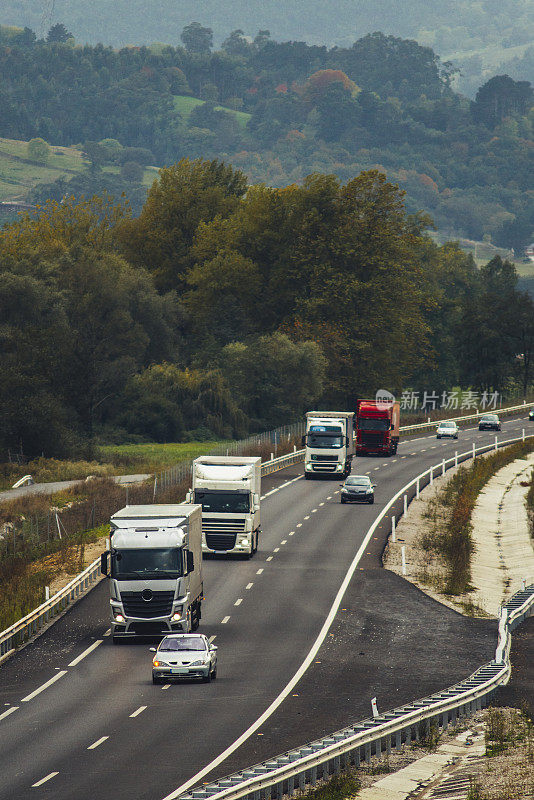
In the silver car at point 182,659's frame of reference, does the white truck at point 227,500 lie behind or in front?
behind

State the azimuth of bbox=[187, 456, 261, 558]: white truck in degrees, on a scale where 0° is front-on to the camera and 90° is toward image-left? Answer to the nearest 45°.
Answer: approximately 0°

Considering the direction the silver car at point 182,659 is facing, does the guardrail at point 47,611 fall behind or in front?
behind

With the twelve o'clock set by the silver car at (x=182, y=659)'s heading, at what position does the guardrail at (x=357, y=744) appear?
The guardrail is roughly at 11 o'clock from the silver car.

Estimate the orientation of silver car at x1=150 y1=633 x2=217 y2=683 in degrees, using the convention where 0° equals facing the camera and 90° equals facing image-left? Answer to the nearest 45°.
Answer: approximately 0°

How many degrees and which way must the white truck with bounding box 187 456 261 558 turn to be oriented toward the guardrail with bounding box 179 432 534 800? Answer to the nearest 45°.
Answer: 0° — it already faces it

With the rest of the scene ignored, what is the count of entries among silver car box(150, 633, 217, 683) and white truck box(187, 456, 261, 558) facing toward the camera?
2
